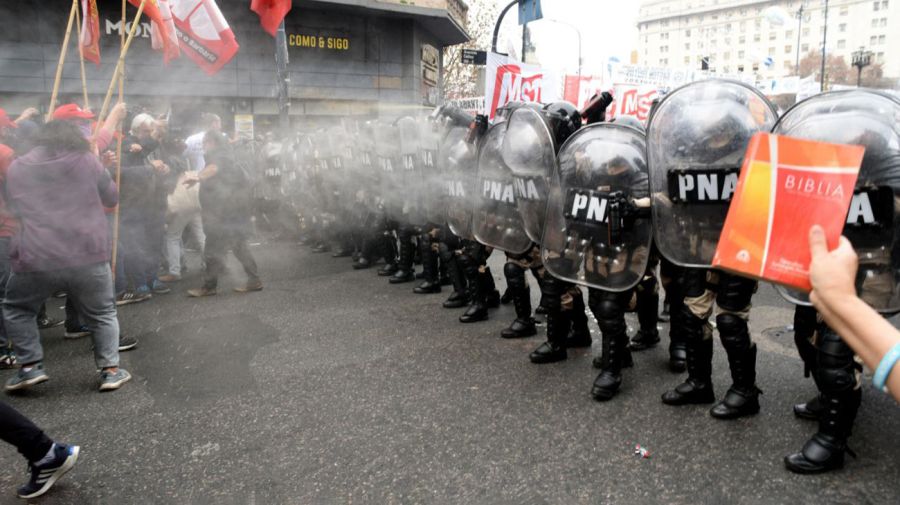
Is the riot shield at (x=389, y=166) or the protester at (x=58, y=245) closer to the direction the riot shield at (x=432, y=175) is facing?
the protester

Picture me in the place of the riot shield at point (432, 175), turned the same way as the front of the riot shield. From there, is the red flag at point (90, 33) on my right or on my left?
on my right

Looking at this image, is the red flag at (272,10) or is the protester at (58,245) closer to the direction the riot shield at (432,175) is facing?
the protester

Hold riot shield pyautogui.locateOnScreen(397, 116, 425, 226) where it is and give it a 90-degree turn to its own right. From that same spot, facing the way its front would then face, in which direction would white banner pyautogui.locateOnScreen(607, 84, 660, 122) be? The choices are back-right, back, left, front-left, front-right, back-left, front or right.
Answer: right

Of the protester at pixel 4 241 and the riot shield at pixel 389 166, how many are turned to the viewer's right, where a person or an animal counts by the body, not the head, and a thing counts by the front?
1

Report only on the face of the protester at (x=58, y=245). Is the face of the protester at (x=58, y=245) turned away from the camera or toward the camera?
away from the camera

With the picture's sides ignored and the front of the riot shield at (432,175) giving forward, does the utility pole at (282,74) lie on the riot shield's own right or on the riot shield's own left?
on the riot shield's own right

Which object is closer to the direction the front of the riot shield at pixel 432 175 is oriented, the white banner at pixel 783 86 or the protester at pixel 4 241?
the protester

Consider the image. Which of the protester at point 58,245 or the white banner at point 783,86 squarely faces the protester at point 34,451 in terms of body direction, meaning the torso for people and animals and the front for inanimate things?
the white banner
